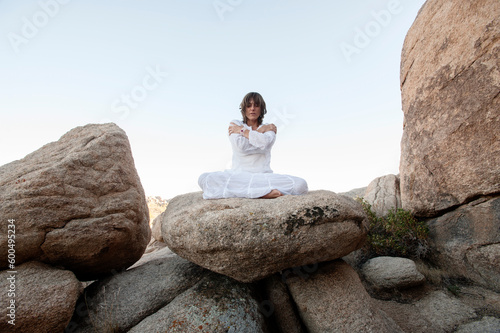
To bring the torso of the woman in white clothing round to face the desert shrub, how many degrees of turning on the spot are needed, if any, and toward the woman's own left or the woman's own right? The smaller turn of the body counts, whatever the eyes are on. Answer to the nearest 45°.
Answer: approximately 90° to the woman's own left

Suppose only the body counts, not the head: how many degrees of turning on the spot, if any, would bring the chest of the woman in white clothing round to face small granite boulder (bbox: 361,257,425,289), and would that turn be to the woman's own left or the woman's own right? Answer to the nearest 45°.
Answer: approximately 90° to the woman's own left

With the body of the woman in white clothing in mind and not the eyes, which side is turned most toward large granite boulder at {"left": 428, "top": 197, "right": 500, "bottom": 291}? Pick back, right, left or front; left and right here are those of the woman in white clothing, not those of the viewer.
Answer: left

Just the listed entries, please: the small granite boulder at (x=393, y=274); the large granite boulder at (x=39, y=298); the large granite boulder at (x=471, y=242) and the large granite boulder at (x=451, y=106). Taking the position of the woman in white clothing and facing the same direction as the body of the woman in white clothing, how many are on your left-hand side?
3

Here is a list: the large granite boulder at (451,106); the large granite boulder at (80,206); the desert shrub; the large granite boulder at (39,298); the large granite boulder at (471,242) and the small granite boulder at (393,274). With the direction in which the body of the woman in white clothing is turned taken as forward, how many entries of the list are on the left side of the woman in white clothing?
4

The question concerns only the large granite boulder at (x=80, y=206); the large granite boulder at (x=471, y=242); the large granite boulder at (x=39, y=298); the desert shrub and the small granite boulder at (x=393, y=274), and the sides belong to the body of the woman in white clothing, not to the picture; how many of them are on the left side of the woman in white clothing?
3

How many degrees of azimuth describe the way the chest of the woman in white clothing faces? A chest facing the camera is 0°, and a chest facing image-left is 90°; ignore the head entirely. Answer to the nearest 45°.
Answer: approximately 0°

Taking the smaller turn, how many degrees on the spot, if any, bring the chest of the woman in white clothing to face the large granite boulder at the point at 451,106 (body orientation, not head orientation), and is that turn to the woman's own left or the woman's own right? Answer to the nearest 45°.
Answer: approximately 90° to the woman's own left

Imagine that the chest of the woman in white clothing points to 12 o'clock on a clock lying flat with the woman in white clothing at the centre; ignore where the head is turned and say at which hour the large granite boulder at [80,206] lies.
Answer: The large granite boulder is roughly at 2 o'clock from the woman in white clothing.

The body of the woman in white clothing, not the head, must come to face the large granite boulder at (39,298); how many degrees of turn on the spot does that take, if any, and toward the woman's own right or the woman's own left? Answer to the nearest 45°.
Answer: approximately 45° to the woman's own right
